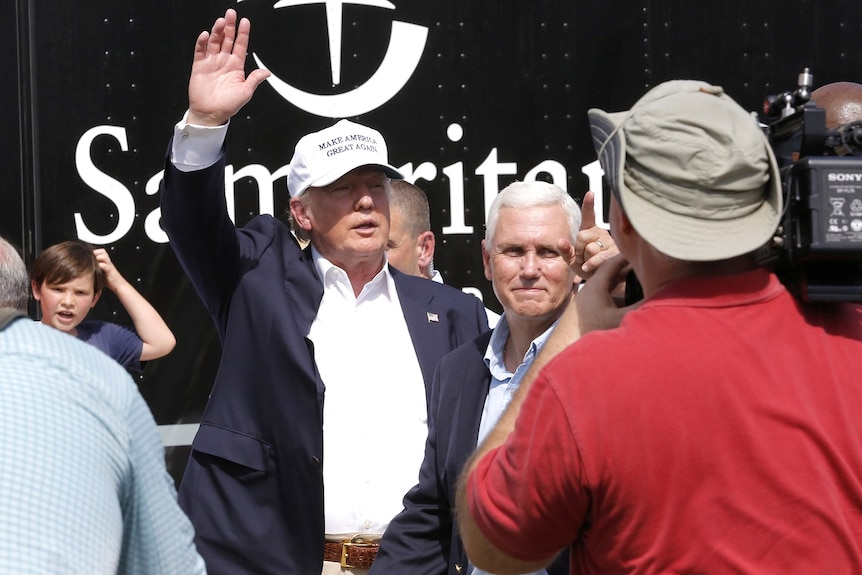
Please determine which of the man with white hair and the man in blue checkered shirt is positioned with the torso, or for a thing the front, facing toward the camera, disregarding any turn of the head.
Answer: the man with white hair

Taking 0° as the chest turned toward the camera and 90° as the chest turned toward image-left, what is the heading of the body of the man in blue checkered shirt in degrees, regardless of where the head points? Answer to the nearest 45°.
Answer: approximately 180°

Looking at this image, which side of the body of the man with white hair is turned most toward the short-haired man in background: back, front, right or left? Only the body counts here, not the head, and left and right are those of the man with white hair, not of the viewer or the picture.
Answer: back

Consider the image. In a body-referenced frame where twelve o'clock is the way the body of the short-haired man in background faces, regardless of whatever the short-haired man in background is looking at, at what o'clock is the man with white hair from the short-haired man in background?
The man with white hair is roughly at 10 o'clock from the short-haired man in background.

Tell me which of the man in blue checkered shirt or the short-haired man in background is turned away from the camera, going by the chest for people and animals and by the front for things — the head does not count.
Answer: the man in blue checkered shirt

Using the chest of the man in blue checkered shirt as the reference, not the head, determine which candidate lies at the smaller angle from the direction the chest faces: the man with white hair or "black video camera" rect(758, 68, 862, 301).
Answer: the man with white hair

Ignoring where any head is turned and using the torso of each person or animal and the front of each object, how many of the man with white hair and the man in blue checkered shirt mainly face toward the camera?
1

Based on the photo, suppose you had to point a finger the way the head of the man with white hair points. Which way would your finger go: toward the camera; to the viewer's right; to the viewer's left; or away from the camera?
toward the camera

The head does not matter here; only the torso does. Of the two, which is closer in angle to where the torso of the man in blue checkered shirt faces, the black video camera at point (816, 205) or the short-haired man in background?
the short-haired man in background

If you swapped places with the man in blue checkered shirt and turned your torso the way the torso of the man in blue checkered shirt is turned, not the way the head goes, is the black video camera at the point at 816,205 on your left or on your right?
on your right

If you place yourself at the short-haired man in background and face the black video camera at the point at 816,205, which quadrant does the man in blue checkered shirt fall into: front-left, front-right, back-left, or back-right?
front-right

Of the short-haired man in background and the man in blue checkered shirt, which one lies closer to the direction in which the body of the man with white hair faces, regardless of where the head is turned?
the man in blue checkered shirt

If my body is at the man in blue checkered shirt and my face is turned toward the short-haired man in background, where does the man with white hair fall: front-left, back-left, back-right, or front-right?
front-right

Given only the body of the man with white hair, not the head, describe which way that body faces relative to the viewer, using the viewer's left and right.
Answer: facing the viewer

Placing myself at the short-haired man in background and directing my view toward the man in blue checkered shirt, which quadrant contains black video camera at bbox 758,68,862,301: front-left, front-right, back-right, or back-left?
front-left

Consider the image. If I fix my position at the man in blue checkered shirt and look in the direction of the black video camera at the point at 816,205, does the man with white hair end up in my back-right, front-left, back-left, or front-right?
front-left

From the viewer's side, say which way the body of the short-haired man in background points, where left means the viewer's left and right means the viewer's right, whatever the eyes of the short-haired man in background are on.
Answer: facing the viewer and to the left of the viewer
